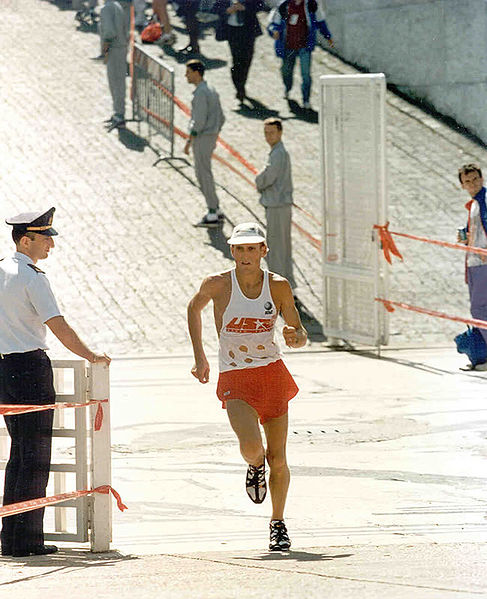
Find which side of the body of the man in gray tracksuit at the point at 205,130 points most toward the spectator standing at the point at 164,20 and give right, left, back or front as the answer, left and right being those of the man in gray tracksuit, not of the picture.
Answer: right

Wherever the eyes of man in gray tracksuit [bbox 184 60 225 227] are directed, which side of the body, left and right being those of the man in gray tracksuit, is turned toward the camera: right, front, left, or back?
left

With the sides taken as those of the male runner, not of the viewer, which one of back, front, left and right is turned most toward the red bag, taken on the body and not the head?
back

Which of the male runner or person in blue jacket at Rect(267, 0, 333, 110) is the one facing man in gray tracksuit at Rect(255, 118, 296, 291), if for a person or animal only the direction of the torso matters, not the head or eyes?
the person in blue jacket

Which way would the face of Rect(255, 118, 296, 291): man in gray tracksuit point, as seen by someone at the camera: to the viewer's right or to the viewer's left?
to the viewer's left

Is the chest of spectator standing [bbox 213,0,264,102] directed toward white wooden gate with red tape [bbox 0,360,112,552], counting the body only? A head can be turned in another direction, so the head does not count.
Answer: yes

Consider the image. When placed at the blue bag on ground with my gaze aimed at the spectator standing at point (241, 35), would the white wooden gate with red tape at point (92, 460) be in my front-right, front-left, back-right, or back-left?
back-left

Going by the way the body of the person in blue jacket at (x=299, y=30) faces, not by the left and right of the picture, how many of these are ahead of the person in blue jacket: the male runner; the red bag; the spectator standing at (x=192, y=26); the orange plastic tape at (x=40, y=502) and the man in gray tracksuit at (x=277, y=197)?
3

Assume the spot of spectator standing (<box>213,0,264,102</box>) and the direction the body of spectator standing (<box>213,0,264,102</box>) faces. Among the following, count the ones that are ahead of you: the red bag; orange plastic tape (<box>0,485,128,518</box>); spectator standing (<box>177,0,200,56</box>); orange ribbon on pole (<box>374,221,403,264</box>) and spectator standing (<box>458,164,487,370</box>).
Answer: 3
